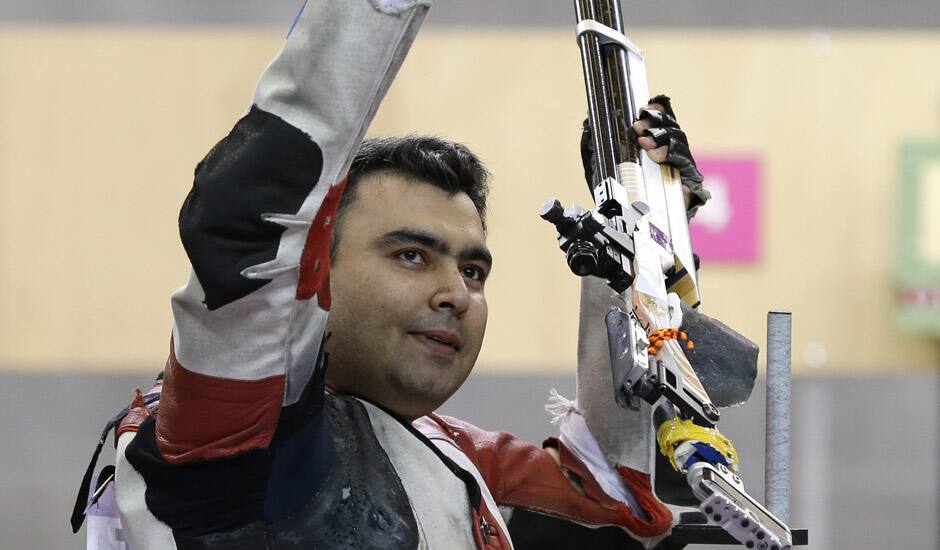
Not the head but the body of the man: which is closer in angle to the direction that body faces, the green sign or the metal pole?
the metal pole

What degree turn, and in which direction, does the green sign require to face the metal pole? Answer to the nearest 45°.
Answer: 0° — it already faces it

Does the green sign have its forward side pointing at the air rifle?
yes

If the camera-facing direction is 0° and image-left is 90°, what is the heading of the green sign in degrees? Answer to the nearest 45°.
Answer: approximately 0°

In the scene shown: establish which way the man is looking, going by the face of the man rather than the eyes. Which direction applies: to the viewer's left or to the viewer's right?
to the viewer's right

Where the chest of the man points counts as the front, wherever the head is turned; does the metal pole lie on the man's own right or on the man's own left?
on the man's own left

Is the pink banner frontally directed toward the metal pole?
yes
